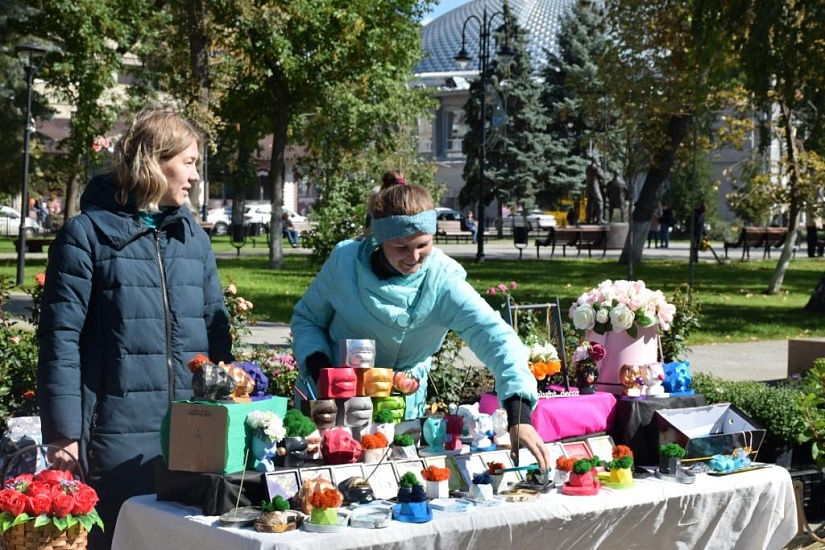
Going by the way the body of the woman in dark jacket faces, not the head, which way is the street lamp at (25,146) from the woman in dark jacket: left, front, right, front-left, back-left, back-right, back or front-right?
back-left

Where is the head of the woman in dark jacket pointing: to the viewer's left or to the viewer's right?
to the viewer's right

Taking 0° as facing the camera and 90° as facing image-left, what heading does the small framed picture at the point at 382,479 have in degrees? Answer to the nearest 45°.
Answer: approximately 0°

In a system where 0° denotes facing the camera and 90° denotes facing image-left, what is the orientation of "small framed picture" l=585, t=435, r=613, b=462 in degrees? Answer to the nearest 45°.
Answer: approximately 0°
